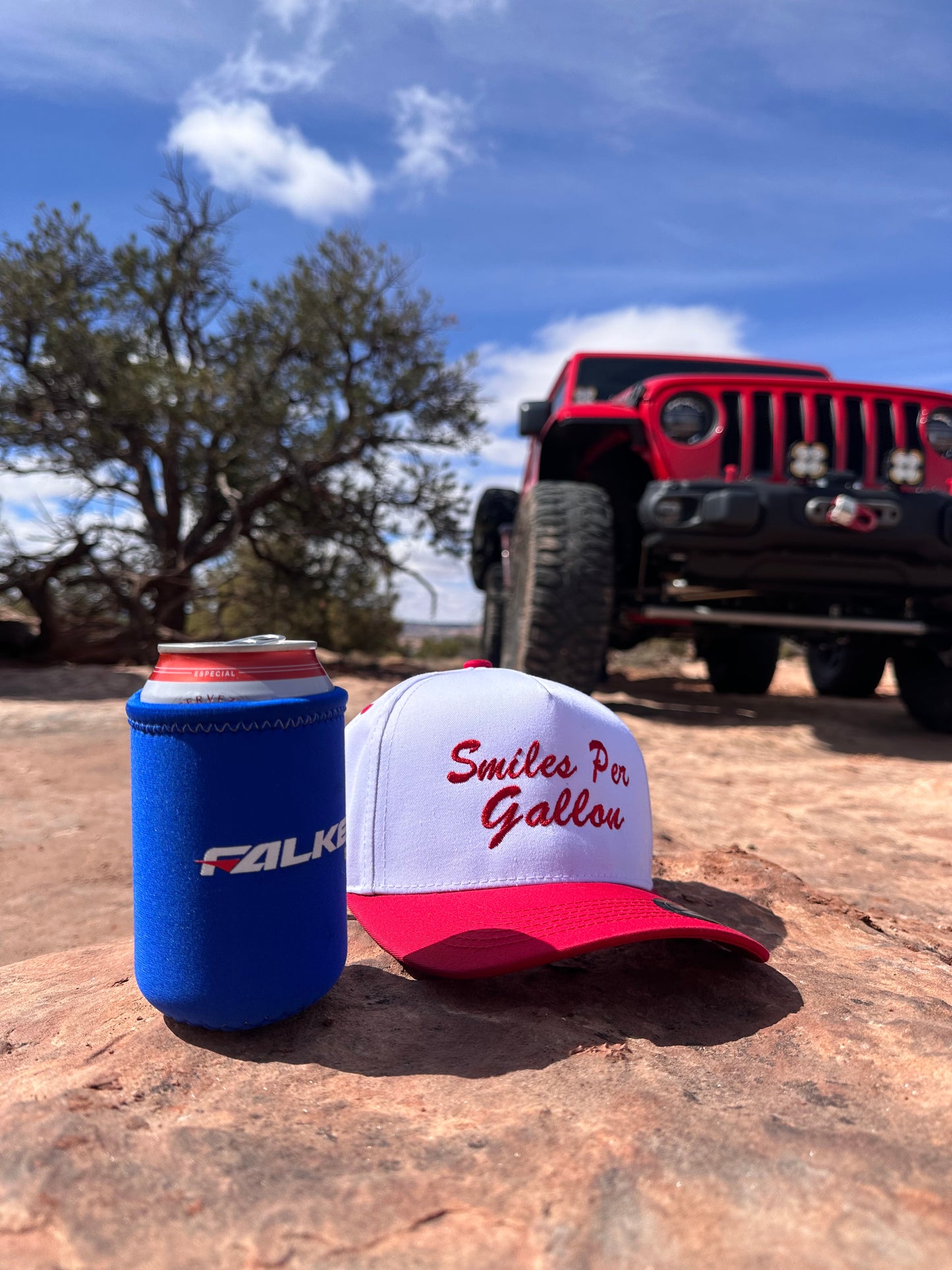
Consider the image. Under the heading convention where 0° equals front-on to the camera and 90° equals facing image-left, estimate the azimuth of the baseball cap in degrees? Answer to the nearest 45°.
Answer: approximately 315°

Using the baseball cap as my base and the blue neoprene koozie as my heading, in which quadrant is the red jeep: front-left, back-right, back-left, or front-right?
back-right

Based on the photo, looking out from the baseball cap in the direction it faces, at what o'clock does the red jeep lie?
The red jeep is roughly at 8 o'clock from the baseball cap.
